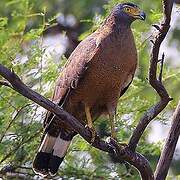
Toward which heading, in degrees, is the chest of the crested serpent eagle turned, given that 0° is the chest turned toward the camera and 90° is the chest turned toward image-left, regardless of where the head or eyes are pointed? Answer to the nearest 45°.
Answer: approximately 315°

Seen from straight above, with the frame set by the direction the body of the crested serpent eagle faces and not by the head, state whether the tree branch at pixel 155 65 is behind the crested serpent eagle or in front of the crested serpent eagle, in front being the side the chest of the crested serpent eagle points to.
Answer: in front

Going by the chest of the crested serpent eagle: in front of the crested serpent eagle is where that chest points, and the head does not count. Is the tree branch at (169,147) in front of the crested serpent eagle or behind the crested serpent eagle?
in front
